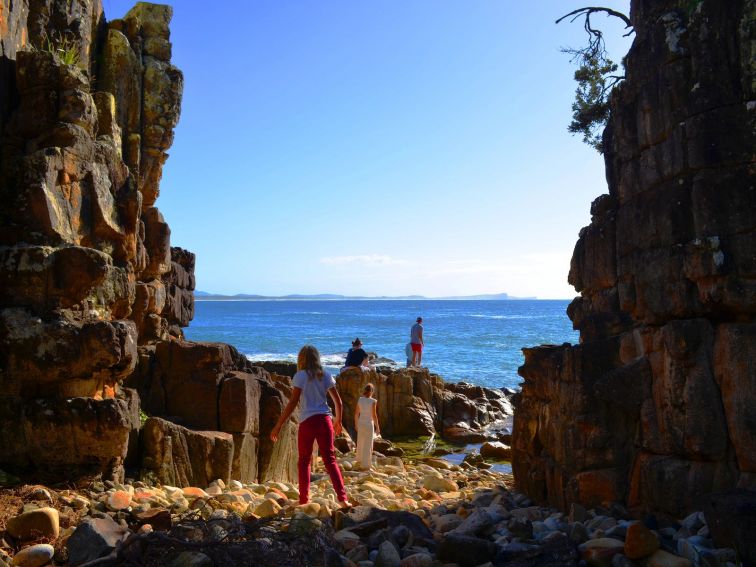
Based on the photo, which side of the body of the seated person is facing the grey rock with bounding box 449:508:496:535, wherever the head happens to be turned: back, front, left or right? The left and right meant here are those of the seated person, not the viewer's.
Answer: back

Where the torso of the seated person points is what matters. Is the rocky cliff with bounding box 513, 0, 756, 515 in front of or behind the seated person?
behind

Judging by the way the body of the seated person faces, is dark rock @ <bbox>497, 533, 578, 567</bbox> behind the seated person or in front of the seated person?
behind

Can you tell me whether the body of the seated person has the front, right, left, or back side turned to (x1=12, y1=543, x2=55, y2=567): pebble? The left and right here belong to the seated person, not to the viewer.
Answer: back

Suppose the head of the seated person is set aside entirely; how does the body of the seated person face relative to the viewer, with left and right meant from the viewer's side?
facing away from the viewer

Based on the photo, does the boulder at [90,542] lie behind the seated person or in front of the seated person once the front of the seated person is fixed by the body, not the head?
behind

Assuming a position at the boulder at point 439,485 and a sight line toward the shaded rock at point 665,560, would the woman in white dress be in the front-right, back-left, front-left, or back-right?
back-right

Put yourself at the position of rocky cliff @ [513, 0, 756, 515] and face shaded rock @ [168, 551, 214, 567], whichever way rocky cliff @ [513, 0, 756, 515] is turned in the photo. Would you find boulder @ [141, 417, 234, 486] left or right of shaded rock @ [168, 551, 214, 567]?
right

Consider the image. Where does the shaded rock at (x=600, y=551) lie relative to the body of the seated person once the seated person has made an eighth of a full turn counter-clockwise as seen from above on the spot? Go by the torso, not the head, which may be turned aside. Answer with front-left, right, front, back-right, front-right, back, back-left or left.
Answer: back-left

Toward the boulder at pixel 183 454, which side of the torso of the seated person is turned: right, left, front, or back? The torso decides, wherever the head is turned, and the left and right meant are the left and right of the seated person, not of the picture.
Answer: back

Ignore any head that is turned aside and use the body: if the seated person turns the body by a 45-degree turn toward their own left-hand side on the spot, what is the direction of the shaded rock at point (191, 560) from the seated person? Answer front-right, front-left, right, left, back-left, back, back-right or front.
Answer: back-left

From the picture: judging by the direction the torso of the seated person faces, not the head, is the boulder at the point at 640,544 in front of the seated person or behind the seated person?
behind

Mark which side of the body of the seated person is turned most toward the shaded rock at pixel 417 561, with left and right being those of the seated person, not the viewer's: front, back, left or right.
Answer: back

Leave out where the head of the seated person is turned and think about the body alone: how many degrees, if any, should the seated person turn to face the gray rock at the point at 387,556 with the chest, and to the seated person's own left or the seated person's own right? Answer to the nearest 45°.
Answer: approximately 180°

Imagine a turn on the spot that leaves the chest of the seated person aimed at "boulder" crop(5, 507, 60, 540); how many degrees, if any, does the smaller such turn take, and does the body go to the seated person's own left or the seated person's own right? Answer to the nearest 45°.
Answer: approximately 180°
